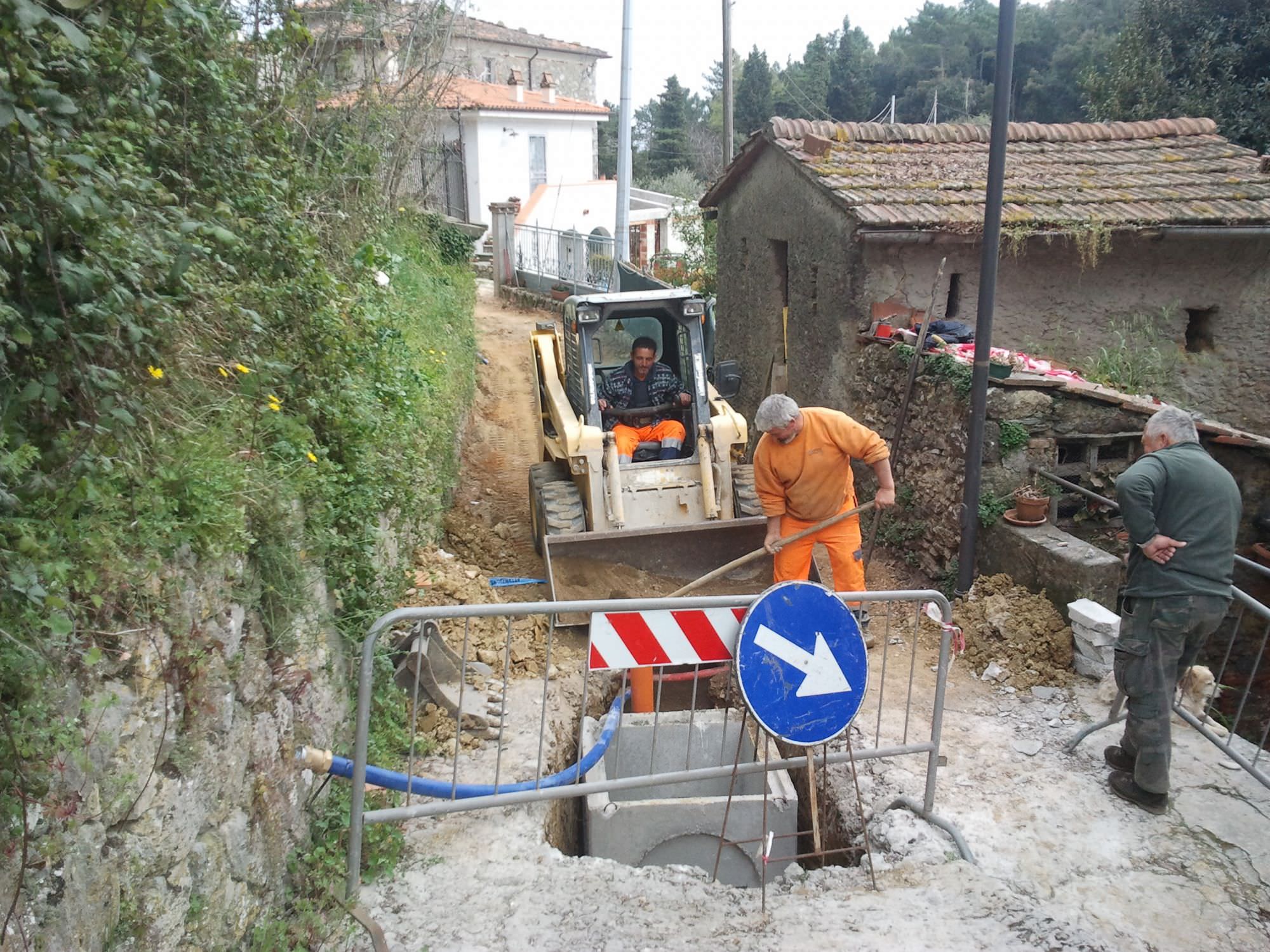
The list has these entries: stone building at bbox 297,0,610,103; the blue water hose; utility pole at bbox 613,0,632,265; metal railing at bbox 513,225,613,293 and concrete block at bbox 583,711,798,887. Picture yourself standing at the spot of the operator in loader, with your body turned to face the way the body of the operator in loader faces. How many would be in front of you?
2

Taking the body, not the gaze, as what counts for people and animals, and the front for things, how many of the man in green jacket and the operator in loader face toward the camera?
1

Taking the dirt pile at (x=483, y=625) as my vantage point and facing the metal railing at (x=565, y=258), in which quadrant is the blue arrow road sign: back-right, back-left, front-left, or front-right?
back-right

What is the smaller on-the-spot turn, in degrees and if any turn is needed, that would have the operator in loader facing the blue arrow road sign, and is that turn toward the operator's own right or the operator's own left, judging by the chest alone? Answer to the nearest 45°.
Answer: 0° — they already face it

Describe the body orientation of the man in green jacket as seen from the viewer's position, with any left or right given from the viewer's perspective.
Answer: facing away from the viewer and to the left of the viewer

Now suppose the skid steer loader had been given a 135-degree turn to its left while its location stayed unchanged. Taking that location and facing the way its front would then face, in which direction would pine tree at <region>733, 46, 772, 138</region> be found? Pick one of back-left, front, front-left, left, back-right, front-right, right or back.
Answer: front-left

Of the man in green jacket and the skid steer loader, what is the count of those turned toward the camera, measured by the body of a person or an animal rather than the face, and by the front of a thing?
1

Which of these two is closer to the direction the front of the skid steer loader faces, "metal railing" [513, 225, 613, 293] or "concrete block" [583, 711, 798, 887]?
the concrete block

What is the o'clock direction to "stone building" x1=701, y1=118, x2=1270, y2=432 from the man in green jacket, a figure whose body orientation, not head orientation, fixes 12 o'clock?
The stone building is roughly at 1 o'clock from the man in green jacket.

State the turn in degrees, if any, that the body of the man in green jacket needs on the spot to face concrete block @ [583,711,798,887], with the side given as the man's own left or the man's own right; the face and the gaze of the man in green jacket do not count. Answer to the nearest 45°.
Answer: approximately 90° to the man's own left

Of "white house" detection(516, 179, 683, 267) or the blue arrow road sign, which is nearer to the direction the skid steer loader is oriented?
the blue arrow road sign

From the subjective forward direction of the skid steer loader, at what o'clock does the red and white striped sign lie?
The red and white striped sign is roughly at 12 o'clock from the skid steer loader.

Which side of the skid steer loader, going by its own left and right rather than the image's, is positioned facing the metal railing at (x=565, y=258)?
back

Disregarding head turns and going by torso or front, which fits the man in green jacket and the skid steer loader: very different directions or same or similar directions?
very different directions

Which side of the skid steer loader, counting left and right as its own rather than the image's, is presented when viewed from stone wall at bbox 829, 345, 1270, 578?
left
